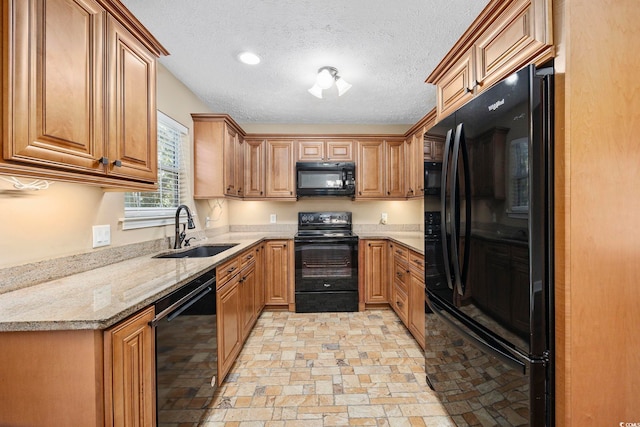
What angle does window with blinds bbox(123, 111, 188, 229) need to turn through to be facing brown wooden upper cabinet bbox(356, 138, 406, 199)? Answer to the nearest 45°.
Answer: approximately 45° to its left

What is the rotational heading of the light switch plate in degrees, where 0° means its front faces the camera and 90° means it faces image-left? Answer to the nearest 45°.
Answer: approximately 315°

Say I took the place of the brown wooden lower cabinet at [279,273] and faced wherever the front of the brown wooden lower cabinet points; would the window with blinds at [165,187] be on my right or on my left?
on my right

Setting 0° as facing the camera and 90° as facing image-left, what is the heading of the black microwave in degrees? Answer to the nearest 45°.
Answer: approximately 0°

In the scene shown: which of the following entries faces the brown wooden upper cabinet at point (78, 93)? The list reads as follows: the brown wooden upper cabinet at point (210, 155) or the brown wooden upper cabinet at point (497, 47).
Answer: the brown wooden upper cabinet at point (497, 47)
